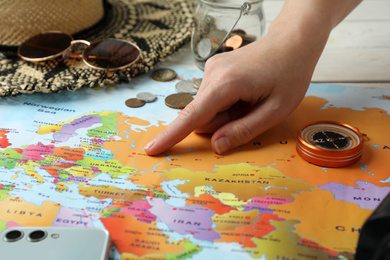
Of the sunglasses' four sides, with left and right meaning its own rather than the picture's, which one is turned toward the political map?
front

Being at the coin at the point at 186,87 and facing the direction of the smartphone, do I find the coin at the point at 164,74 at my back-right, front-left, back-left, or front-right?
back-right

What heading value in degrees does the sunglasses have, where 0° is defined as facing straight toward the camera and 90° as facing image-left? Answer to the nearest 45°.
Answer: approximately 0°

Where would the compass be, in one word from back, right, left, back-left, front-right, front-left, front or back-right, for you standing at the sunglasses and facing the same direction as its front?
front-left
